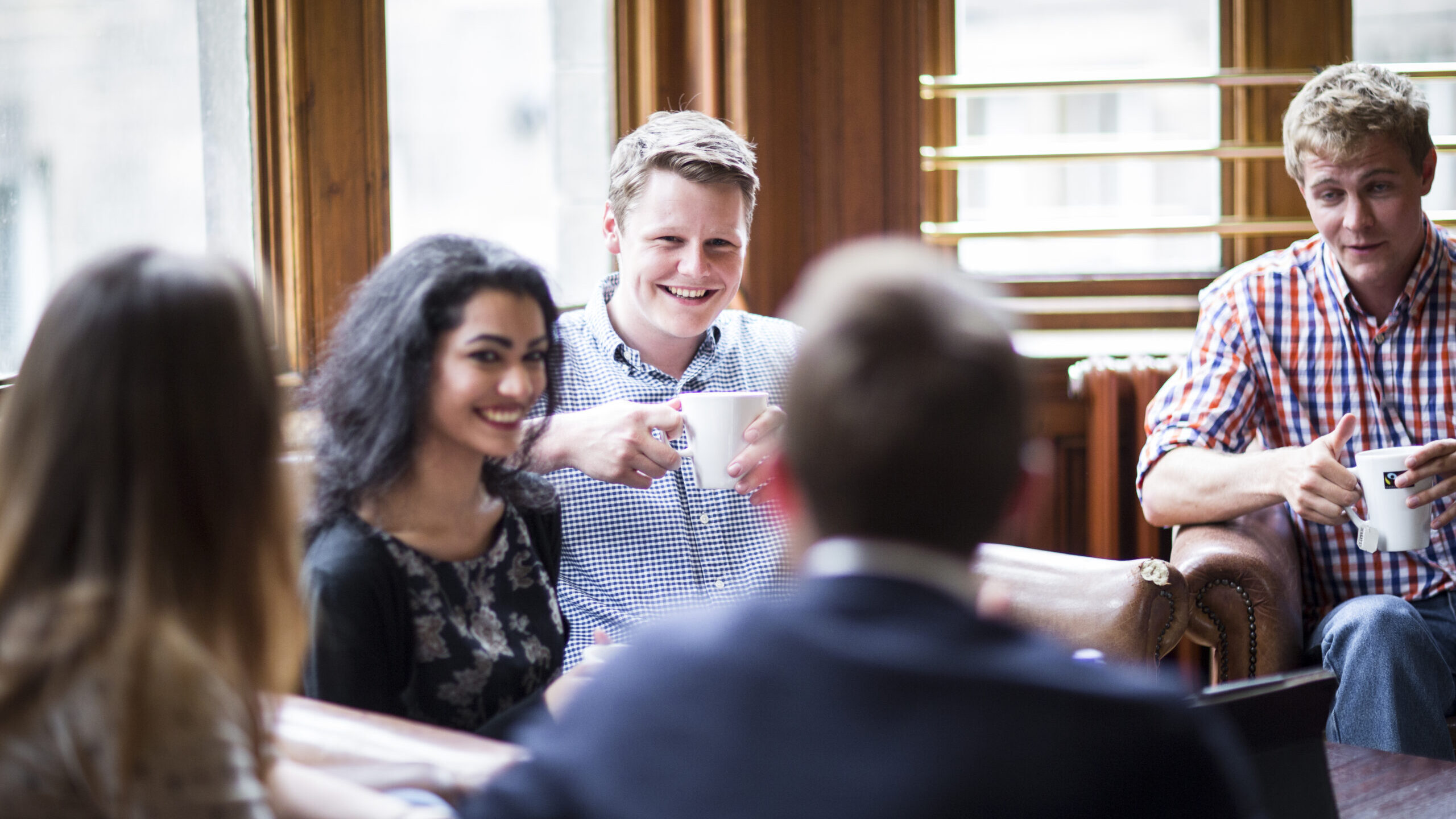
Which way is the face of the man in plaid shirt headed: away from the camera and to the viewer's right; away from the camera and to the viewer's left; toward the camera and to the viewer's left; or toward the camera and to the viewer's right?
toward the camera and to the viewer's left

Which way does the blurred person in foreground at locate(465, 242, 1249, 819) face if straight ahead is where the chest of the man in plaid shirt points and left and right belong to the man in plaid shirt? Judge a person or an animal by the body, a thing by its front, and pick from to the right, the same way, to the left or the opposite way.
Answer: the opposite way

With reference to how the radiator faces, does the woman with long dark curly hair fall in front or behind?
in front

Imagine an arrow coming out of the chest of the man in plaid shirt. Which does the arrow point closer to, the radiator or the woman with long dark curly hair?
the woman with long dark curly hair

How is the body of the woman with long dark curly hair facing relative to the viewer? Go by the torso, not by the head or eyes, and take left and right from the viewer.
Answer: facing the viewer and to the right of the viewer

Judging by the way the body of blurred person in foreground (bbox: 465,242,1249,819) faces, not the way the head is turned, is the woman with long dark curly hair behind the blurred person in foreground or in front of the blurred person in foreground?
in front

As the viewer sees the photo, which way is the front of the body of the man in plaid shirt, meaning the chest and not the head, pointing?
toward the camera

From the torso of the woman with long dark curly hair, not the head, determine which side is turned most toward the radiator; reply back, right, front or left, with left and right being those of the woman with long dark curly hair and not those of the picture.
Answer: left

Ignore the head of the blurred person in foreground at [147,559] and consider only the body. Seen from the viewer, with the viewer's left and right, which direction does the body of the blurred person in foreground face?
facing away from the viewer and to the right of the viewer

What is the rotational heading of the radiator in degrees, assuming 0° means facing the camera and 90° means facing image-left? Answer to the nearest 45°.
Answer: approximately 0°

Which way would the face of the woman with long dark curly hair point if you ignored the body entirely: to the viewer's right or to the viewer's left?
to the viewer's right

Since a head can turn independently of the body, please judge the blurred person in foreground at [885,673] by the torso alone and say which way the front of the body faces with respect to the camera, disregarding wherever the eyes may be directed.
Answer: away from the camera

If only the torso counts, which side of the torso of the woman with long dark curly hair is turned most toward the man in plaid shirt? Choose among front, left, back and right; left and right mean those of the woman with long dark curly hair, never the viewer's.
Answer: left

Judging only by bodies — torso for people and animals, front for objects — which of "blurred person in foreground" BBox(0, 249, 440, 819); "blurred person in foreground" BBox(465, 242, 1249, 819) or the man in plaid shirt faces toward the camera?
the man in plaid shirt
